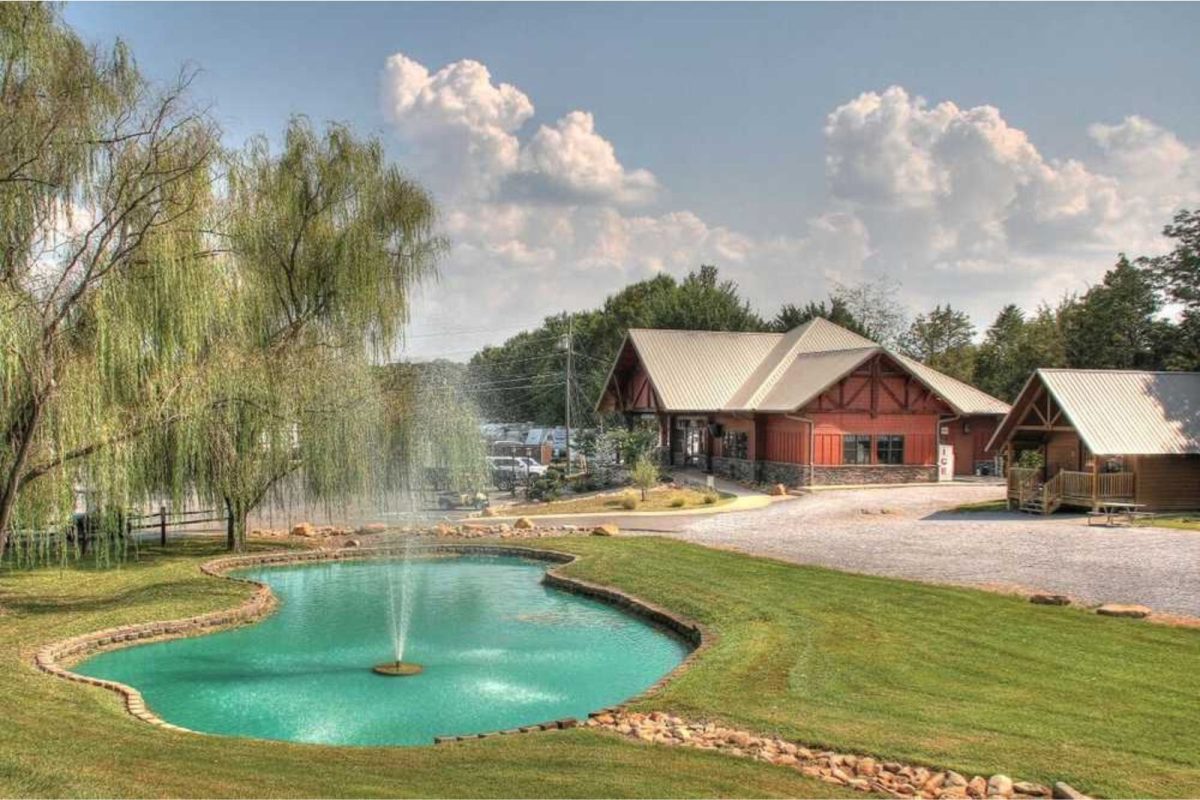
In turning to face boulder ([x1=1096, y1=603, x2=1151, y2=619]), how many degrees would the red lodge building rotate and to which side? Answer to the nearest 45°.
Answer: approximately 45° to its left

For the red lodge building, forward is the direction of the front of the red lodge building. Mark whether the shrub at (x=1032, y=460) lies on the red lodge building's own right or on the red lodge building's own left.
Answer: on the red lodge building's own left

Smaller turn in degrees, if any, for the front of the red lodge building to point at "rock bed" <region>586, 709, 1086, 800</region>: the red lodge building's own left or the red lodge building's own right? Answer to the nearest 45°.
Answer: approximately 45° to the red lodge building's own left

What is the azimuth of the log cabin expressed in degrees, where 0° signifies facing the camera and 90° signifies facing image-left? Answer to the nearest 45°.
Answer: approximately 45°

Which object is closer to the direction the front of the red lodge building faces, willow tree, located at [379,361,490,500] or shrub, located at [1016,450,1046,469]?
the willow tree

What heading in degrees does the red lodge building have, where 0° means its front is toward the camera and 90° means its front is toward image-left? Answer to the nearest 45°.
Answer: approximately 45°
